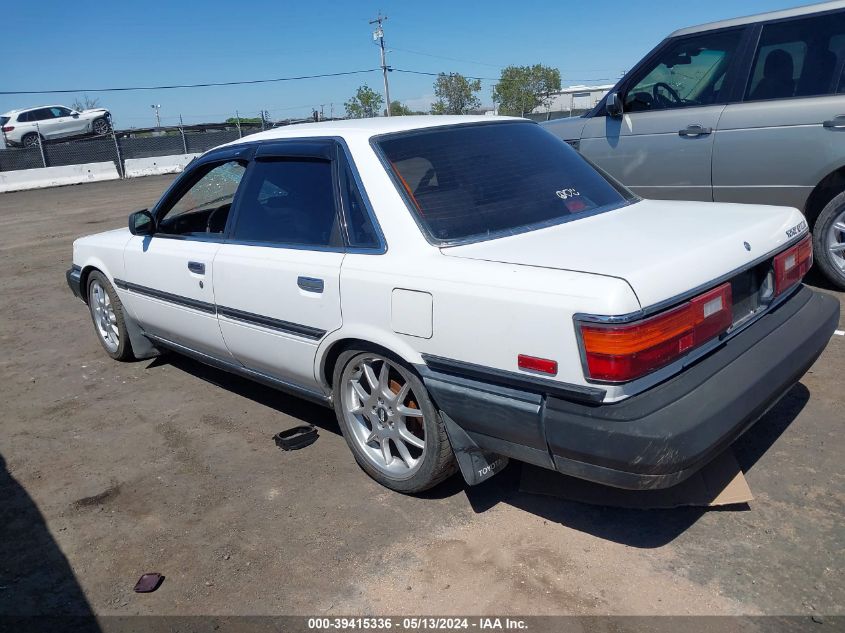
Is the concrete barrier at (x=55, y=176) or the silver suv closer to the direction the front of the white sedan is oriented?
the concrete barrier

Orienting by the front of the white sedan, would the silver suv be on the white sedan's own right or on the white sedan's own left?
on the white sedan's own right

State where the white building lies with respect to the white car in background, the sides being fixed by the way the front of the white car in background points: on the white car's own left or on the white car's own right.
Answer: on the white car's own left

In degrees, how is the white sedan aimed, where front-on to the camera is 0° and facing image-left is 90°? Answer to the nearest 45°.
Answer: approximately 135°

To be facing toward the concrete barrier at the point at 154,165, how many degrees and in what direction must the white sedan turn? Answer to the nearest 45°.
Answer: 0° — it already faces it

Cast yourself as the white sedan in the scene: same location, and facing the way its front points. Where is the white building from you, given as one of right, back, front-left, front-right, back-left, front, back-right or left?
front-right

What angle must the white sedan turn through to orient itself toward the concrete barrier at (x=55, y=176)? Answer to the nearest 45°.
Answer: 0° — it already faces it
